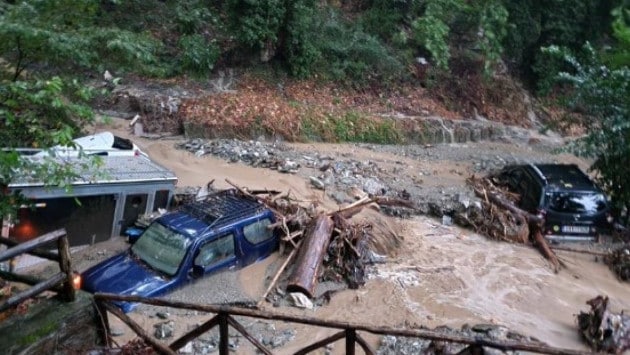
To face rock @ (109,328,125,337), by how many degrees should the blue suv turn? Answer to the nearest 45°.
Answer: approximately 45° to its left

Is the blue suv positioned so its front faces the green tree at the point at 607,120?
no

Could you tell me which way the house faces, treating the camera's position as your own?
facing the viewer

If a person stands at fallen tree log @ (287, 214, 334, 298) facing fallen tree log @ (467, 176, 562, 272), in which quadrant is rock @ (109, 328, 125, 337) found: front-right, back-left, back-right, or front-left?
back-right

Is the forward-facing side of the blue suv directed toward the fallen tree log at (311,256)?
no

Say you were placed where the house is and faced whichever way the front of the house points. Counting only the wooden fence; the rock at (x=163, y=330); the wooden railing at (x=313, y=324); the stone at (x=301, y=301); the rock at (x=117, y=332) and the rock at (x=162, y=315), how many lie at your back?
0

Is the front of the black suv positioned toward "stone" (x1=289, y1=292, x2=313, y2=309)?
no

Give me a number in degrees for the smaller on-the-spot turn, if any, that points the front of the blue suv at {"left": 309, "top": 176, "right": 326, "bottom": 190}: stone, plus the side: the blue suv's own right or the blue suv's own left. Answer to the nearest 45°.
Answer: approximately 180°

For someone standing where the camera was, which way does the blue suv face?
facing the viewer and to the left of the viewer

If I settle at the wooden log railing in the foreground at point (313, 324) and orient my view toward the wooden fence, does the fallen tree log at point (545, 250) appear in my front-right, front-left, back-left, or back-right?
back-right

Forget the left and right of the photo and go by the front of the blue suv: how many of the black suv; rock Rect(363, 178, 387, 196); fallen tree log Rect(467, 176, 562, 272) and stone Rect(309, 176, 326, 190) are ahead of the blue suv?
0

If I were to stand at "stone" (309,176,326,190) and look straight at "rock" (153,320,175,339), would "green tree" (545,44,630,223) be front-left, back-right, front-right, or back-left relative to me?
back-left

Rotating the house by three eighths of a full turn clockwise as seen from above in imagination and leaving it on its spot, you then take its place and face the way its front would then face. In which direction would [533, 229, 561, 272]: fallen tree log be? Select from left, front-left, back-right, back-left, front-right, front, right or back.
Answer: back-right

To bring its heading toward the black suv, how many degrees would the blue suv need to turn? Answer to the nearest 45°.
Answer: approximately 135° to its left

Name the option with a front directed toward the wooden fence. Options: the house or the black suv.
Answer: the house
